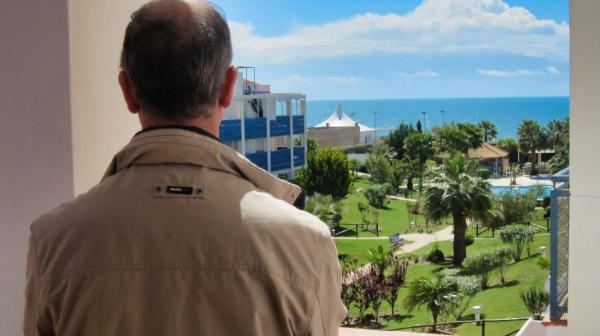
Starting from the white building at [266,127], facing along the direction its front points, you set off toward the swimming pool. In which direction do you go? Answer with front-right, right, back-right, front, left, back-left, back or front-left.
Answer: left

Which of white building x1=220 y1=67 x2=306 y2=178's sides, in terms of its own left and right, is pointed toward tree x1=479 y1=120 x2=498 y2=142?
left

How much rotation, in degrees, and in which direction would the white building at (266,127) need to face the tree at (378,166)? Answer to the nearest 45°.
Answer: approximately 135° to its left

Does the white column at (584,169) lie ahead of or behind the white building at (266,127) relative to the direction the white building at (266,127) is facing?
ahead

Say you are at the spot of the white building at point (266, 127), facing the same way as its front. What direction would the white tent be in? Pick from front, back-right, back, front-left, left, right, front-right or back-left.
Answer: back-left

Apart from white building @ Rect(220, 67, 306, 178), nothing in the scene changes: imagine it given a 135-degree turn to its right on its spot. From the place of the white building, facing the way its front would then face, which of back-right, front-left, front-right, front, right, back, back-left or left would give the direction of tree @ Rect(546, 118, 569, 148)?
back-right

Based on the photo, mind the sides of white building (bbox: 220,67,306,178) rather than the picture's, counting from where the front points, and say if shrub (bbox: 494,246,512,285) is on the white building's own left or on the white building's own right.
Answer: on the white building's own left

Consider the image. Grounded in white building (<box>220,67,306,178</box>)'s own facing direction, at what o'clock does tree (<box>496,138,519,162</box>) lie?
The tree is roughly at 9 o'clock from the white building.

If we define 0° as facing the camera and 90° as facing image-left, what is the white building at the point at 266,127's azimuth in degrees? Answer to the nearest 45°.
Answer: approximately 315°
